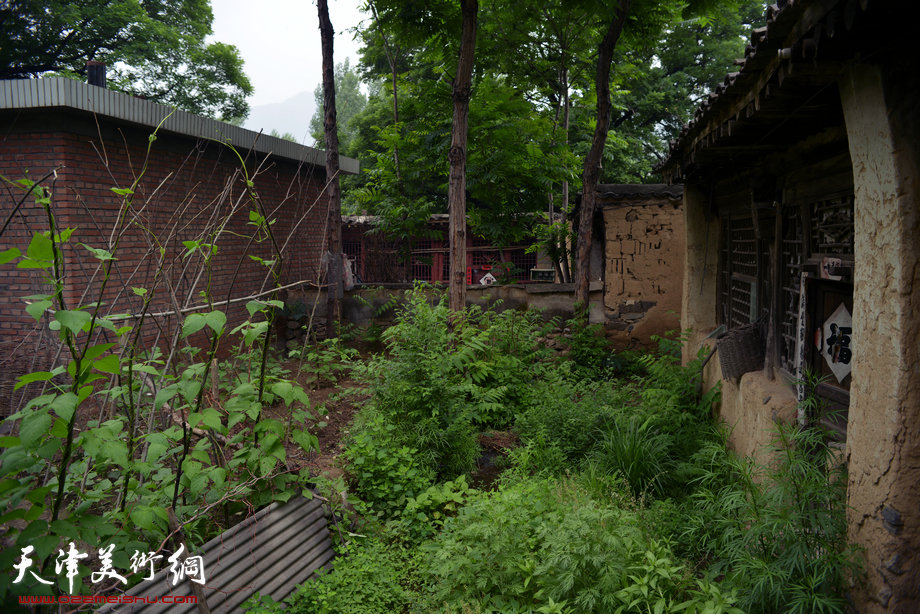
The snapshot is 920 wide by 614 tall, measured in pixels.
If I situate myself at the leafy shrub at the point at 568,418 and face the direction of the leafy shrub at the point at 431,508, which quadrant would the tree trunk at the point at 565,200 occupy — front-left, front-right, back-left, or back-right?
back-right

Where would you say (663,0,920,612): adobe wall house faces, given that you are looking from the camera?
facing the viewer and to the left of the viewer

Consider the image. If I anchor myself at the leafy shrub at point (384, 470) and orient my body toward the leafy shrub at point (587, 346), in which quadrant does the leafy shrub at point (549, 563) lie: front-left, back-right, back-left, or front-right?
back-right

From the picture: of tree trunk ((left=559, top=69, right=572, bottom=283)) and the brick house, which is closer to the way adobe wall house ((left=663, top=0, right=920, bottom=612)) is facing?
the brick house

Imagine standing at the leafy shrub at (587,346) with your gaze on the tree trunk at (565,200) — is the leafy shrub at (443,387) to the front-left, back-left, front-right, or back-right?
back-left

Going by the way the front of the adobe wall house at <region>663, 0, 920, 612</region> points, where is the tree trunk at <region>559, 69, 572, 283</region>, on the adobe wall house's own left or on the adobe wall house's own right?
on the adobe wall house's own right

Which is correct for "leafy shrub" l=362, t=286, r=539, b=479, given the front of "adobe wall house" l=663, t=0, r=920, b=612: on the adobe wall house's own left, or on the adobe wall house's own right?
on the adobe wall house's own right

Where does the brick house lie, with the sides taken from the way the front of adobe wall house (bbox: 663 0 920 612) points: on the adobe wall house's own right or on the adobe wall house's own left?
on the adobe wall house's own right

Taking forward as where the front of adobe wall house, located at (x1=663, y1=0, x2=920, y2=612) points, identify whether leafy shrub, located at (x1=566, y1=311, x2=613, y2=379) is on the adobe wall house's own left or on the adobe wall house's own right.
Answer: on the adobe wall house's own right
